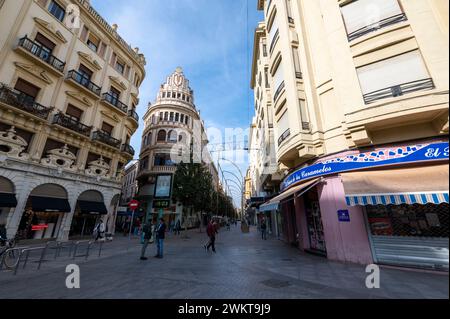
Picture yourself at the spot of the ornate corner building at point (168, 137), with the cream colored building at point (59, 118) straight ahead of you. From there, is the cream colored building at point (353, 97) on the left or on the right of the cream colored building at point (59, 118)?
left

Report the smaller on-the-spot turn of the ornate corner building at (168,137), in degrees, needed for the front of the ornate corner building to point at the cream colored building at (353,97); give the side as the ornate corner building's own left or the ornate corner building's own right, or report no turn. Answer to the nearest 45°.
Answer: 0° — it already faces it

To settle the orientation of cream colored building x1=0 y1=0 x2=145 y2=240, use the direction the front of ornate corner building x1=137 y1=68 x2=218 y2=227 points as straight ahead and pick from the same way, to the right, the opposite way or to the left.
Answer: to the left

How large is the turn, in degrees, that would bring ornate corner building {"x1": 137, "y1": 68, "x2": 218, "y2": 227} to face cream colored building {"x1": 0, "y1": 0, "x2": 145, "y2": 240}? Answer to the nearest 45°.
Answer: approximately 45° to its right

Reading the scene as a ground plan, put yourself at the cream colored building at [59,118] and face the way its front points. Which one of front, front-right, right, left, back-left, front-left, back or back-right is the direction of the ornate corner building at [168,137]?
left

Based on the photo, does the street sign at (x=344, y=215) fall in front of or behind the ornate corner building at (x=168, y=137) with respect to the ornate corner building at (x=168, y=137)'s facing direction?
in front

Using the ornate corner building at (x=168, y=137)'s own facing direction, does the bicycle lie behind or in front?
in front

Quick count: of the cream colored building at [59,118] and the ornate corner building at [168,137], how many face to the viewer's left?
0

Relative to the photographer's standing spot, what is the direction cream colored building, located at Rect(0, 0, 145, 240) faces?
facing the viewer and to the right of the viewer

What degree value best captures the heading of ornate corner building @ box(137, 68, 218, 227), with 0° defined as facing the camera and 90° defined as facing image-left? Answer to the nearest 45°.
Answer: approximately 0°

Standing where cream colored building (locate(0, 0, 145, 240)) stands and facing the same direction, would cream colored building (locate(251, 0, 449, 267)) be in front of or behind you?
in front
